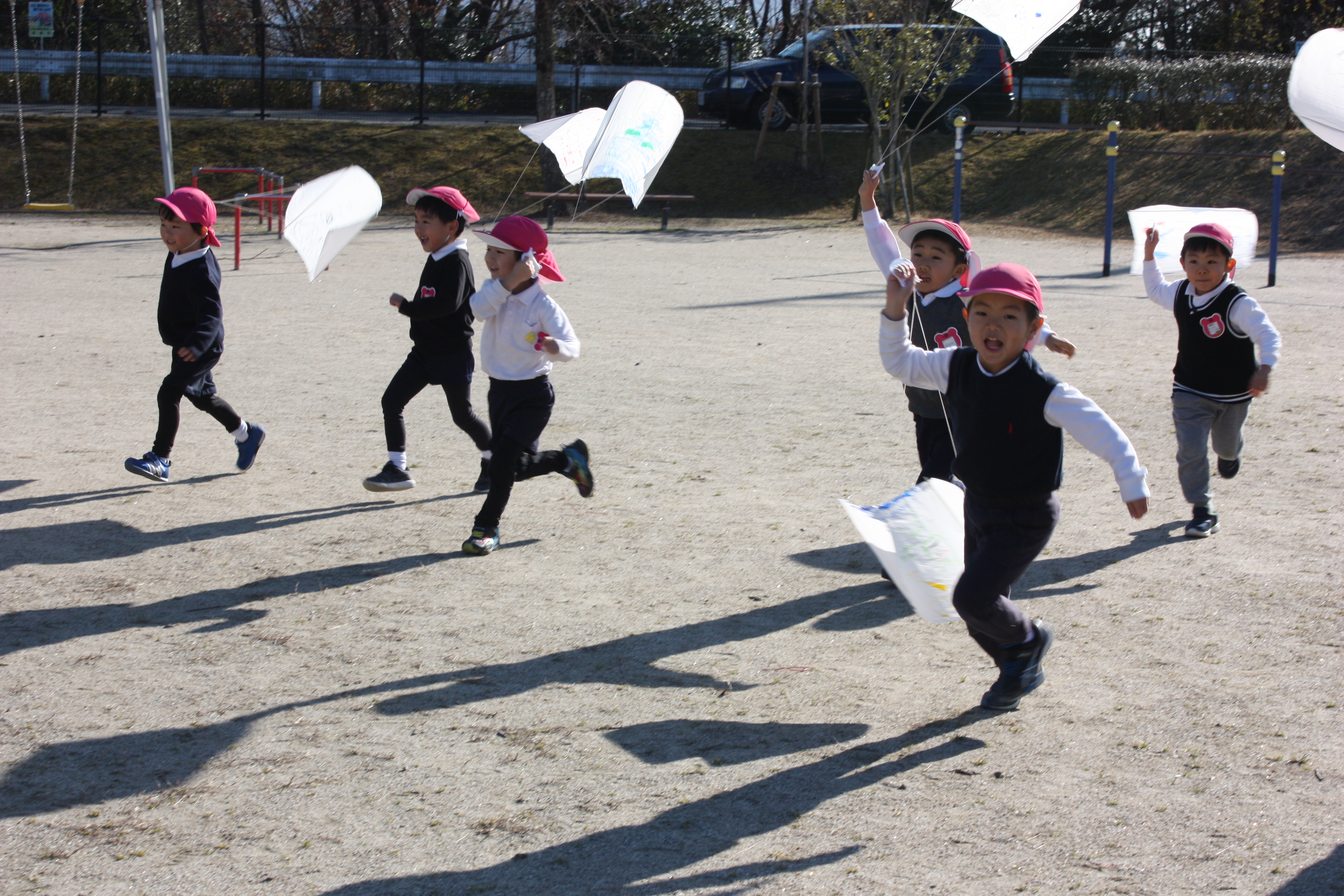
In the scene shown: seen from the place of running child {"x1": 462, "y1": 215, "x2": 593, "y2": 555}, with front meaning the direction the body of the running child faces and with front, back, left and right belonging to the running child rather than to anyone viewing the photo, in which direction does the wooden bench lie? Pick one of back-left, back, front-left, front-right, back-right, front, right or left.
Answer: back-right

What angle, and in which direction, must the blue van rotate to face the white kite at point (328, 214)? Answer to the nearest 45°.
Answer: approximately 90° to its left

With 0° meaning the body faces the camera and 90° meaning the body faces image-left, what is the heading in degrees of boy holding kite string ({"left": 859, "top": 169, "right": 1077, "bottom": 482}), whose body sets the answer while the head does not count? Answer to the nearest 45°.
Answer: approximately 45°

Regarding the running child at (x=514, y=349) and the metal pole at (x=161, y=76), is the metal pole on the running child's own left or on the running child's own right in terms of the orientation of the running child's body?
on the running child's own right

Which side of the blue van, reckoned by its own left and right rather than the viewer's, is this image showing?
left

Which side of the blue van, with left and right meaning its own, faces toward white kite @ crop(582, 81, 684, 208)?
left

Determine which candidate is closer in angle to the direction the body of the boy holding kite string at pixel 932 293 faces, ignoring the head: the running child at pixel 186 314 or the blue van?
the running child

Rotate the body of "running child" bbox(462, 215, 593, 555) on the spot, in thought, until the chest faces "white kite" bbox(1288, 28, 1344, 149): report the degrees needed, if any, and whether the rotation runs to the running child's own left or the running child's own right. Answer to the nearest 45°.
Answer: approximately 135° to the running child's own left

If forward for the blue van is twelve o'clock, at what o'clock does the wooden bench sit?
The wooden bench is roughly at 10 o'clock from the blue van.

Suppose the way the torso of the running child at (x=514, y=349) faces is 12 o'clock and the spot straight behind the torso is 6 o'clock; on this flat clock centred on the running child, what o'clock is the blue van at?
The blue van is roughly at 5 o'clock from the running child.

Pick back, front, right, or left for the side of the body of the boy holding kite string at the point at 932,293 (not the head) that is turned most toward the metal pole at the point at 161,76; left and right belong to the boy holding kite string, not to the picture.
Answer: right
